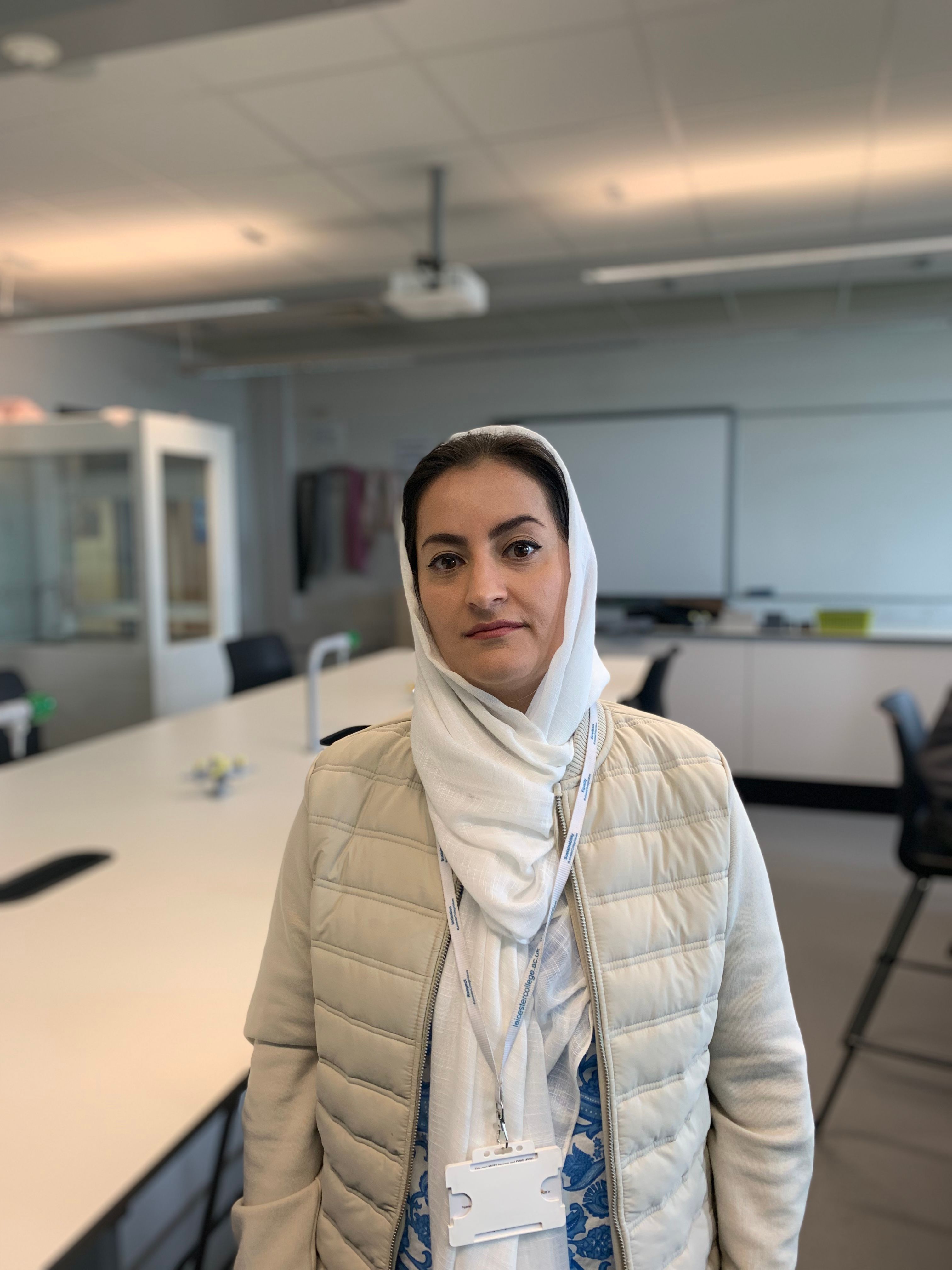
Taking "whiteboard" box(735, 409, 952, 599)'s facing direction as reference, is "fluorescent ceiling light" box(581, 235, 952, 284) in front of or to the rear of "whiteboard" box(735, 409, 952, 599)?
in front

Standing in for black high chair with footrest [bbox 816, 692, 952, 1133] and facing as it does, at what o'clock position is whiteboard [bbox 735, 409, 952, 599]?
The whiteboard is roughly at 9 o'clock from the black high chair with footrest.

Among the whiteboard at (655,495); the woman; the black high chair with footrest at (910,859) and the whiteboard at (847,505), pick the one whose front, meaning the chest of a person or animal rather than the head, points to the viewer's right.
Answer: the black high chair with footrest

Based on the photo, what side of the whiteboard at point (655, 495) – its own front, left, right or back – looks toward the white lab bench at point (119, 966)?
front

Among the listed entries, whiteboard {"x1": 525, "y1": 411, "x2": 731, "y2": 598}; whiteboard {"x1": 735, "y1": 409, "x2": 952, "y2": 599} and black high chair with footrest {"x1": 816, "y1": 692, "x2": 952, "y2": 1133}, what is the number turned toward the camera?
2

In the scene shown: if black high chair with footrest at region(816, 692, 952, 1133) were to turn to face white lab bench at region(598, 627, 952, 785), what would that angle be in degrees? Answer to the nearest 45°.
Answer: approximately 90° to its left

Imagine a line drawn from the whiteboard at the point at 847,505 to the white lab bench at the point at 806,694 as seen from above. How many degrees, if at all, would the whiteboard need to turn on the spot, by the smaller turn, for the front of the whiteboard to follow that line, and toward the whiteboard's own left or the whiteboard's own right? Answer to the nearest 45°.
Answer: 0° — it already faces it

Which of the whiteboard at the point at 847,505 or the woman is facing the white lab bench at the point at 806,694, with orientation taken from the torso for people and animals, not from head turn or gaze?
the whiteboard

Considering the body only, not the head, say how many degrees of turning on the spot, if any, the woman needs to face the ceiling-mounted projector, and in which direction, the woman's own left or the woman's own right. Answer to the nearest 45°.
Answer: approximately 180°

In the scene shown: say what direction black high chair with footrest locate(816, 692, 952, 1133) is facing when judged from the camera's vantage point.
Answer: facing to the right of the viewer

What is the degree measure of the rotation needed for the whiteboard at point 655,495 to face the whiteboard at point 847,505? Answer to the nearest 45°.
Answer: approximately 90° to its left

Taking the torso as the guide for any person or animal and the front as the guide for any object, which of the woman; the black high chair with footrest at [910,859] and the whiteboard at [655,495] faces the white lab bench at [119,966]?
the whiteboard

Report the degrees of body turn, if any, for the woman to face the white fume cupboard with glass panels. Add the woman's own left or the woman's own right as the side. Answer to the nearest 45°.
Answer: approximately 135° to the woman's own right
